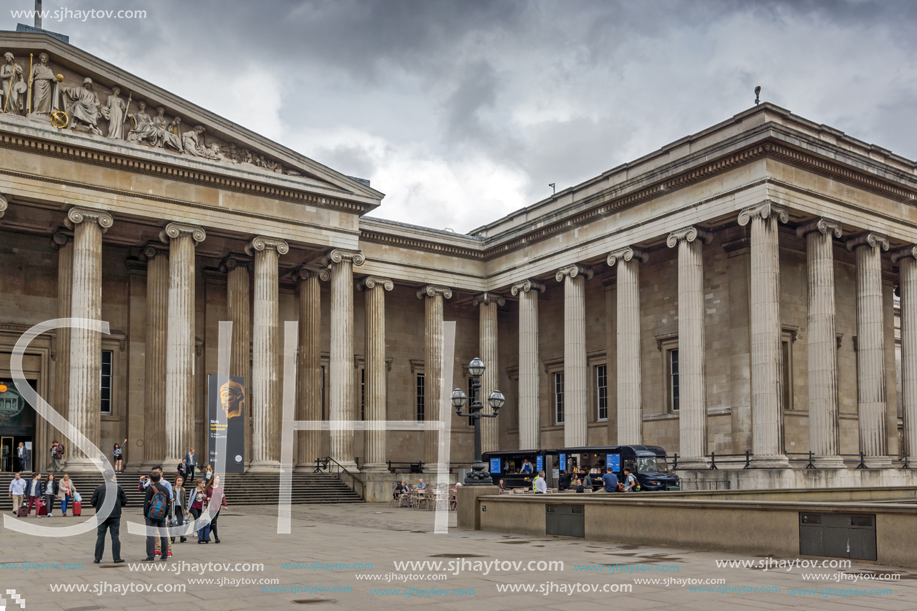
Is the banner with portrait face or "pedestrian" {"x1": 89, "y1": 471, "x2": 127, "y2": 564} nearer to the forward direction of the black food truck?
the pedestrian

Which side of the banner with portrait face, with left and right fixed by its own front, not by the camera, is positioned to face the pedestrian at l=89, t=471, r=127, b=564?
front

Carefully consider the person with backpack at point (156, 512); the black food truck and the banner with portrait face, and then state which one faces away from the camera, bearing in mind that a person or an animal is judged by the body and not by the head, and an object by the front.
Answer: the person with backpack

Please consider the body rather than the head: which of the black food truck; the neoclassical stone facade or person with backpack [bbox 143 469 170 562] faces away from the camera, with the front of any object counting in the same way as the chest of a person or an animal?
the person with backpack

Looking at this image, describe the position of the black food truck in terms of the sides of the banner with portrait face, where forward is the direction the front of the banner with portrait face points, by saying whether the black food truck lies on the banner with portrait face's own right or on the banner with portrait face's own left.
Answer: on the banner with portrait face's own left

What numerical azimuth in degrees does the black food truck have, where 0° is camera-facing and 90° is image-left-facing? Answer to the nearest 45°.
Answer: approximately 315°

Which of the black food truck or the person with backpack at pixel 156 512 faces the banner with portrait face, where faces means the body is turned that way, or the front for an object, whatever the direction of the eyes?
the person with backpack

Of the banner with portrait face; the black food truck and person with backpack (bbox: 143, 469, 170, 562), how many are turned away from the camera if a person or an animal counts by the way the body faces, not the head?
1

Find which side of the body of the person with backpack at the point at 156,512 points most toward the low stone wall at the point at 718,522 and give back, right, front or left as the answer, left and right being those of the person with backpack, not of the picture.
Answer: right

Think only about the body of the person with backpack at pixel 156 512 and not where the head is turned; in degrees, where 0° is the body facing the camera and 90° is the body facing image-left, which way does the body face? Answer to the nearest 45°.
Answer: approximately 180°

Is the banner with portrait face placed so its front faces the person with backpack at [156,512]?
yes
